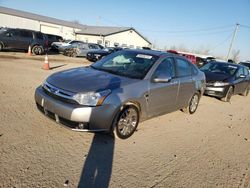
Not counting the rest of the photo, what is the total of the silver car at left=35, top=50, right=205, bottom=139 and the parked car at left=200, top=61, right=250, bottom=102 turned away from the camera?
0

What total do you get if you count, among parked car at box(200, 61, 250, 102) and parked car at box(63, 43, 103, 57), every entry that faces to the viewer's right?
0

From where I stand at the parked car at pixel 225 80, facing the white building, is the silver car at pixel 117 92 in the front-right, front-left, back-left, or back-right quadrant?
back-left

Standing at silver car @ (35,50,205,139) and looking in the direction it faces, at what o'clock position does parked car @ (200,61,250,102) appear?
The parked car is roughly at 6 o'clock from the silver car.

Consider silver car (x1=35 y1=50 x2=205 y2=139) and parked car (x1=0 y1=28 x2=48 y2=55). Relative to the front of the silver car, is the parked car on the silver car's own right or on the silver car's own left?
on the silver car's own right

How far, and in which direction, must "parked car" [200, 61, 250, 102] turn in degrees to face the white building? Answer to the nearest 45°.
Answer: approximately 90° to its right

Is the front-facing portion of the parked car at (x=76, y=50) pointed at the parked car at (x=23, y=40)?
yes
